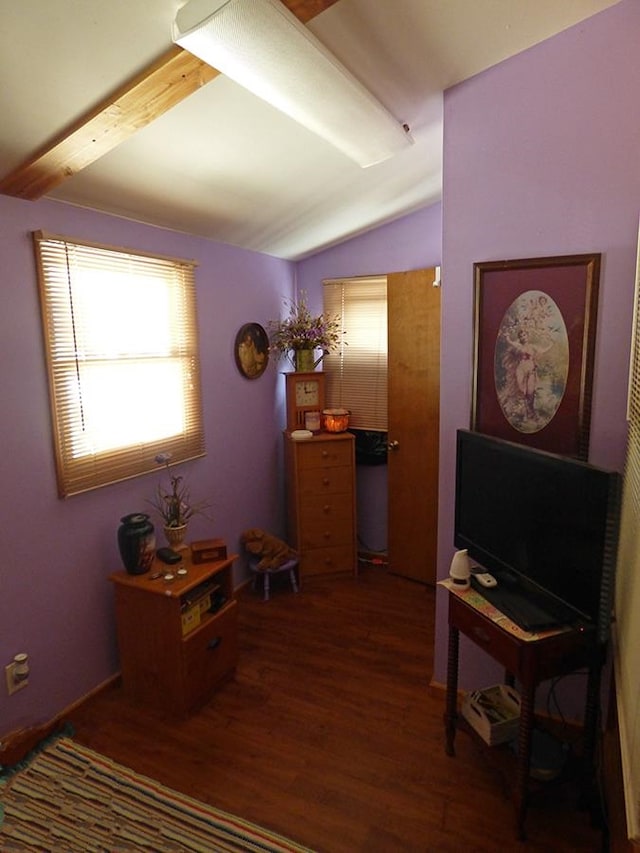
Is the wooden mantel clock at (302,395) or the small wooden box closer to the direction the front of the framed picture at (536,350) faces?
the small wooden box

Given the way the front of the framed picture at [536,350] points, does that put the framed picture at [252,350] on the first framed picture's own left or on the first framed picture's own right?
on the first framed picture's own right

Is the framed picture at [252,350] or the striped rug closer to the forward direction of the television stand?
the striped rug

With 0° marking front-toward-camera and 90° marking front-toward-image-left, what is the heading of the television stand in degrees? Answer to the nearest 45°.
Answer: approximately 45°

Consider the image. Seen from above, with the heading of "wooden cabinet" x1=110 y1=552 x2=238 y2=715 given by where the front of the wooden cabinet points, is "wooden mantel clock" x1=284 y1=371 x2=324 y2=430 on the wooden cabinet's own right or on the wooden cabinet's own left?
on the wooden cabinet's own left

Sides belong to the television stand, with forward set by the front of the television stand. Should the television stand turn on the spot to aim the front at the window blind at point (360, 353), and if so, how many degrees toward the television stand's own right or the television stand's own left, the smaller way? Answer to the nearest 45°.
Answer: approximately 90° to the television stand's own right

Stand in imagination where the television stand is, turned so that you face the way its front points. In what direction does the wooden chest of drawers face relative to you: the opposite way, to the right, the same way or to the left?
to the left

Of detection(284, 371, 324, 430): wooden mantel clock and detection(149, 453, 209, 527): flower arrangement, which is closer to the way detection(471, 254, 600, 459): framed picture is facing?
the flower arrangement
